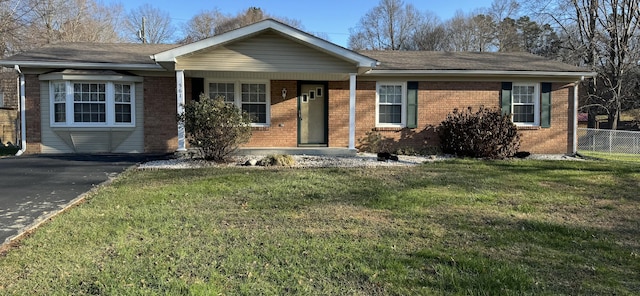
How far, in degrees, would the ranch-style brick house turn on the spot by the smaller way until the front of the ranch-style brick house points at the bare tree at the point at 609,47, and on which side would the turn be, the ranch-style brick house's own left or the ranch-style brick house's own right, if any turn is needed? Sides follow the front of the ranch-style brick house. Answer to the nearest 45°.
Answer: approximately 135° to the ranch-style brick house's own left

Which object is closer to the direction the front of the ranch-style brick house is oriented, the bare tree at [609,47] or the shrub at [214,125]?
the shrub

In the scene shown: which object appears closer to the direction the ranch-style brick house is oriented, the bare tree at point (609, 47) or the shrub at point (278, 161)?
the shrub

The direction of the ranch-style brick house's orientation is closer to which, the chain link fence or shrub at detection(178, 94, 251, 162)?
the shrub

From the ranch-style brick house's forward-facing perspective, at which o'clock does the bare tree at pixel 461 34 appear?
The bare tree is roughly at 7 o'clock from the ranch-style brick house.

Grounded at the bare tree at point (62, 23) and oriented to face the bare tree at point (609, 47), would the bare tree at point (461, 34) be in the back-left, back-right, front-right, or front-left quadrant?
front-left

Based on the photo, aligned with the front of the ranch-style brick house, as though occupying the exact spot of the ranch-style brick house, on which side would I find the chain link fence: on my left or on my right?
on my left

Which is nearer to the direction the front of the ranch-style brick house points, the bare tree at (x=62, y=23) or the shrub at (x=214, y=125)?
the shrub

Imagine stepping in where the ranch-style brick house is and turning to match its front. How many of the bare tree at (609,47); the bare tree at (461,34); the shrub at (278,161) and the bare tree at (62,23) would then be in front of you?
1

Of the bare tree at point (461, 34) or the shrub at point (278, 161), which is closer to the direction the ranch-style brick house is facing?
the shrub

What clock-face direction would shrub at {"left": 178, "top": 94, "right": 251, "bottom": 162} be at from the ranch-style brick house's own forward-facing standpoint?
The shrub is roughly at 1 o'clock from the ranch-style brick house.

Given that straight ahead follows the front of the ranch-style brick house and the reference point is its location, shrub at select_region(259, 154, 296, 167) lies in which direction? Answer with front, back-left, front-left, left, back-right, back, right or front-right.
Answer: front

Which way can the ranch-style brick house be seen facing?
toward the camera

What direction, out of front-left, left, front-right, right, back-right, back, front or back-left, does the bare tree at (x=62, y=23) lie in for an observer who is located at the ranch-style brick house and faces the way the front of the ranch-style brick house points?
back-right
